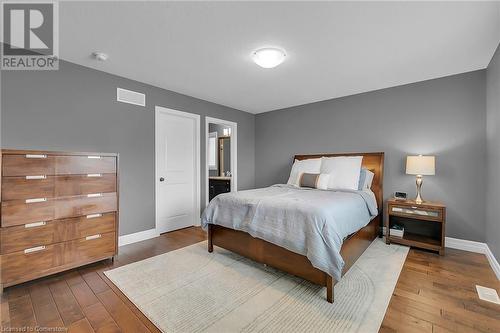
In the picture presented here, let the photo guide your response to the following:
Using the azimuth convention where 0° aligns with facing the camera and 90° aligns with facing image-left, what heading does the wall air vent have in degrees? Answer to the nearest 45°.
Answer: approximately 315°

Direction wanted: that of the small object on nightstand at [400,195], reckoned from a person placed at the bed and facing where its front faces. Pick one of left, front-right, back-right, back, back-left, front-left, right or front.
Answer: back

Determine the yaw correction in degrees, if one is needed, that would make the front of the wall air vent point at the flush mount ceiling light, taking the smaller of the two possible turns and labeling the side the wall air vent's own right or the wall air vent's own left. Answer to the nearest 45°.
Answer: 0° — it already faces it

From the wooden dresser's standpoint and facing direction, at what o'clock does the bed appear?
The bed is roughly at 12 o'clock from the wooden dresser.

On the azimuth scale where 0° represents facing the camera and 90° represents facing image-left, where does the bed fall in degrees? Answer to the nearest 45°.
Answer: approximately 45°
